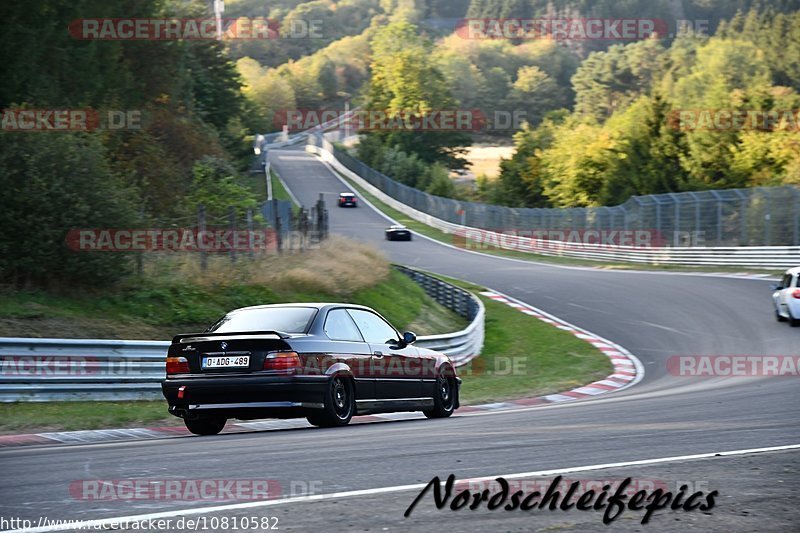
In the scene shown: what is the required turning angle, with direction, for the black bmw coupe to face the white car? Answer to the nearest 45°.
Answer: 0° — it already faces it

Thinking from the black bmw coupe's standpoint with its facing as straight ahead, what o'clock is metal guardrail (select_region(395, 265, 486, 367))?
The metal guardrail is roughly at 11 o'clock from the black bmw coupe.

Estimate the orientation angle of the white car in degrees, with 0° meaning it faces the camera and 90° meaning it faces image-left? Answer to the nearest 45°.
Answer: approximately 135°

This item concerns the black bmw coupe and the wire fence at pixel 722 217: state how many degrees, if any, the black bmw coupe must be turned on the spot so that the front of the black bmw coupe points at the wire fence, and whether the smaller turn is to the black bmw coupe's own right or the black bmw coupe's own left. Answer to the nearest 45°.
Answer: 0° — it already faces it

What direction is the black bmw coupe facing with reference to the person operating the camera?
facing away from the viewer and to the right of the viewer

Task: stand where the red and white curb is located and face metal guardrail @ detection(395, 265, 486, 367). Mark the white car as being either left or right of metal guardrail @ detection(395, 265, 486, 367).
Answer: right

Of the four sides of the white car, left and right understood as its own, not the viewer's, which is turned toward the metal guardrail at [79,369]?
left

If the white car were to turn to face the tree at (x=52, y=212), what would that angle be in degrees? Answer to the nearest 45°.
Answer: approximately 90° to its left

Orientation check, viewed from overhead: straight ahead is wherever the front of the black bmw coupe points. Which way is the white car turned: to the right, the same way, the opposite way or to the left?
to the left

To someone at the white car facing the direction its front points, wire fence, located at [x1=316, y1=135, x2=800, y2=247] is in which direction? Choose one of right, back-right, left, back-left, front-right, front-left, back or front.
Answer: front-right
